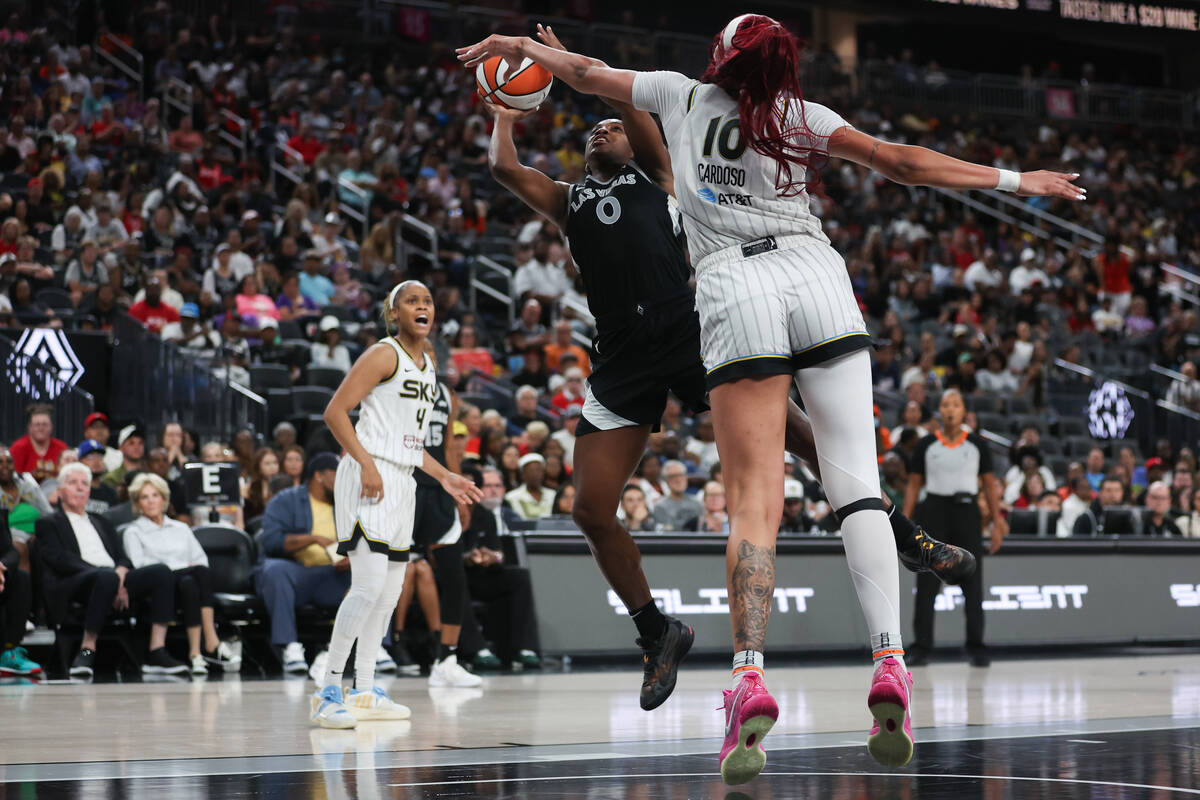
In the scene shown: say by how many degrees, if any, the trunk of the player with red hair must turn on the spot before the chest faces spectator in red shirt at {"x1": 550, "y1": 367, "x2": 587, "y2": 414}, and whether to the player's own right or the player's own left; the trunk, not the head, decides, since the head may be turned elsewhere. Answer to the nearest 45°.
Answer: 0° — they already face them

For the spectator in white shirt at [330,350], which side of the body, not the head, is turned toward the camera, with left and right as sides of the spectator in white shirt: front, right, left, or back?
front

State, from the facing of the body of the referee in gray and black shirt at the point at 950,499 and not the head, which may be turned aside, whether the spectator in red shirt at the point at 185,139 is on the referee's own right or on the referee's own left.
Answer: on the referee's own right

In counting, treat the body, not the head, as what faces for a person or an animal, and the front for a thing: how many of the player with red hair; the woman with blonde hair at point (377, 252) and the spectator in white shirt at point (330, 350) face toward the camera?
2

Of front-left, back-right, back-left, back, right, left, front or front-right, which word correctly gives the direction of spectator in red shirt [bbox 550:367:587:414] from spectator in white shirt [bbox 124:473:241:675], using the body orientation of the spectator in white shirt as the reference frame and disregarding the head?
left

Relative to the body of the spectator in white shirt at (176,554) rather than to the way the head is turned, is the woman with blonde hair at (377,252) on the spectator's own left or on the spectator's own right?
on the spectator's own left

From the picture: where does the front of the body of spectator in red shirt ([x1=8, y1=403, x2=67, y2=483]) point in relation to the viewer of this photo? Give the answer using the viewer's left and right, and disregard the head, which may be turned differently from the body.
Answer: facing the viewer

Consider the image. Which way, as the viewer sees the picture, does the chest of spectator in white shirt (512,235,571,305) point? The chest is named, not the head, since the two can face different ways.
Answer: toward the camera

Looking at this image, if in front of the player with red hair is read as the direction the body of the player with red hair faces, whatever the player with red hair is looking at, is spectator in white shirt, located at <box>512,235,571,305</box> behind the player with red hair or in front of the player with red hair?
in front

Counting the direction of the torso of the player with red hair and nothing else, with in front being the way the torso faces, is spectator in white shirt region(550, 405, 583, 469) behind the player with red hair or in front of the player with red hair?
in front

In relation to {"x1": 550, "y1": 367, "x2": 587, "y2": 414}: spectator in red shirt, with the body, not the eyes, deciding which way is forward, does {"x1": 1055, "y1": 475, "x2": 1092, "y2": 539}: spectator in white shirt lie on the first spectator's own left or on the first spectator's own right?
on the first spectator's own left

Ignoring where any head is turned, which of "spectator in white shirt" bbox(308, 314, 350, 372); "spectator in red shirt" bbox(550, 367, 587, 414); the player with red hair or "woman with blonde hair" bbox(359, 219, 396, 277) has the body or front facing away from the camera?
the player with red hair

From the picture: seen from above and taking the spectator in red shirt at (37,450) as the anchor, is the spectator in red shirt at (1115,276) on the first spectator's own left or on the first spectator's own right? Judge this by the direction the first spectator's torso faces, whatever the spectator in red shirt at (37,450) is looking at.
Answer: on the first spectator's own left

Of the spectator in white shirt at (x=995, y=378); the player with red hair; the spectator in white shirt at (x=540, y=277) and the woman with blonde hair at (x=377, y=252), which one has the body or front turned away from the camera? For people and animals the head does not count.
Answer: the player with red hair
